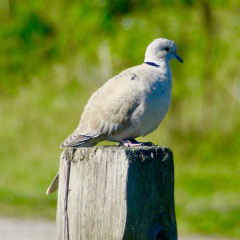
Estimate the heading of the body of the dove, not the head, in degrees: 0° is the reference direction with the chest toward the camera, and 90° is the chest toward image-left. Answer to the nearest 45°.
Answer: approximately 270°
